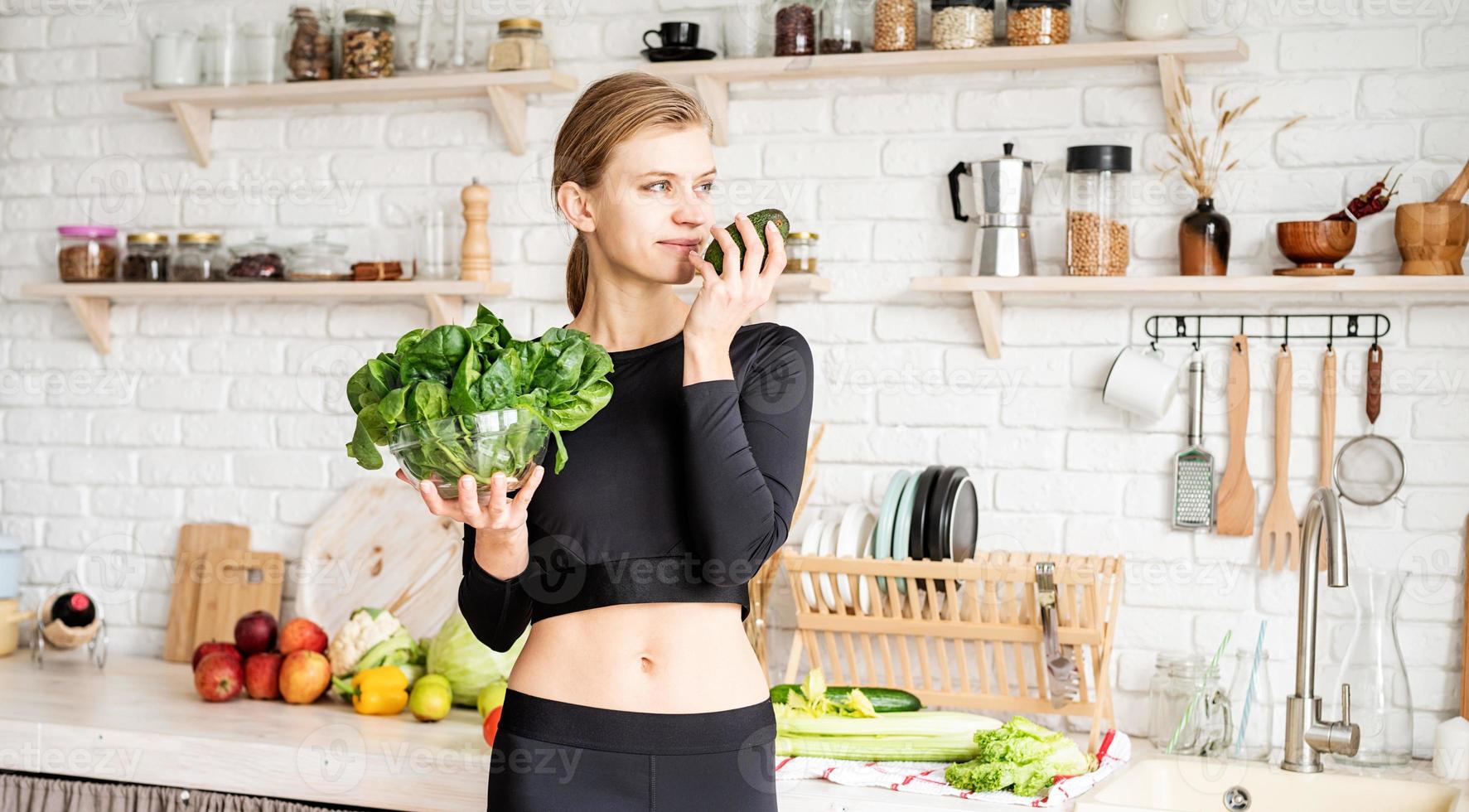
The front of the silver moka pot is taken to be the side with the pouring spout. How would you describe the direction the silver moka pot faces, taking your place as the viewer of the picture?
facing to the right of the viewer

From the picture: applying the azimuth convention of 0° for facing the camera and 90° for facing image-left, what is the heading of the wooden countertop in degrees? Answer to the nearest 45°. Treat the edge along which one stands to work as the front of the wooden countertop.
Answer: approximately 0°

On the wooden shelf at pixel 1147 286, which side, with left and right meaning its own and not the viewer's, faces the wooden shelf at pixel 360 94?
right

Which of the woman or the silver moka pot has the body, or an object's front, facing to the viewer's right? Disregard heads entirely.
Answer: the silver moka pot

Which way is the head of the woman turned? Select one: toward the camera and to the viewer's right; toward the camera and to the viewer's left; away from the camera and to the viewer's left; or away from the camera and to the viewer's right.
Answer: toward the camera and to the viewer's right

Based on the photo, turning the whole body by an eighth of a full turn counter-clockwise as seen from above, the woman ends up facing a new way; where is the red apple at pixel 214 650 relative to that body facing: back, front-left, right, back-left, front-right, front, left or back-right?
back

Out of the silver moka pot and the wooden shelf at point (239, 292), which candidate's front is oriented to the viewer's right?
the silver moka pot

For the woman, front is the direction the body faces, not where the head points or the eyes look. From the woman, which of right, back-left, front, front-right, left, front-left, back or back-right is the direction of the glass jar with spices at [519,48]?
back

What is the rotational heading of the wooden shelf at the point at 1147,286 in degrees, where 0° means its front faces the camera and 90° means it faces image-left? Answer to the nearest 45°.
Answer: approximately 0°
